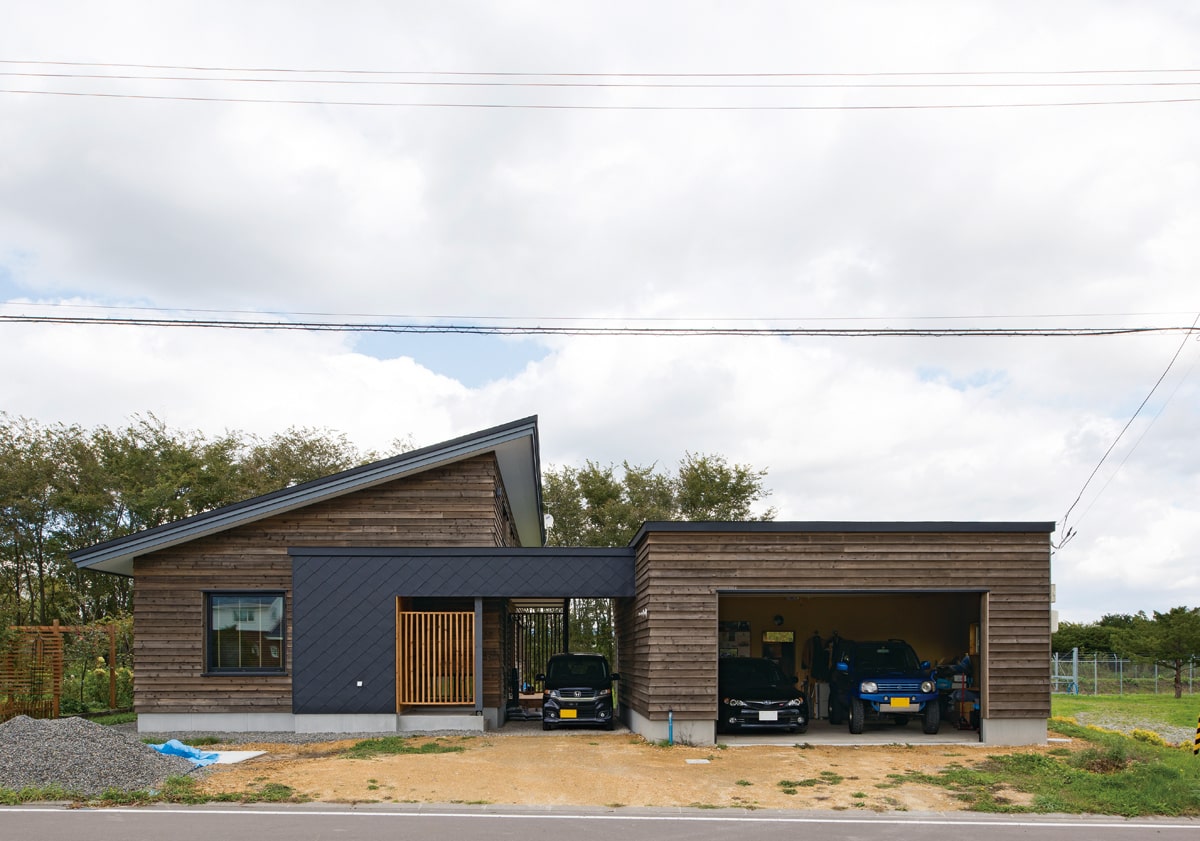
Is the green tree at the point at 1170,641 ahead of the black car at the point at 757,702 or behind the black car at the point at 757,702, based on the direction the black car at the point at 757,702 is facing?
behind

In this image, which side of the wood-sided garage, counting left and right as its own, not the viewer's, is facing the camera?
front

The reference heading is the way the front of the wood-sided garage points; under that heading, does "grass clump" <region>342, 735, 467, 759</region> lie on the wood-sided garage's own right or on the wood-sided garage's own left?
on the wood-sided garage's own right

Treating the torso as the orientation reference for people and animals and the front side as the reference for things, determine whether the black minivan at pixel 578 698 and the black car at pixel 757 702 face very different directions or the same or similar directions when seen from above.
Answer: same or similar directions

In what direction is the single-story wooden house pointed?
toward the camera

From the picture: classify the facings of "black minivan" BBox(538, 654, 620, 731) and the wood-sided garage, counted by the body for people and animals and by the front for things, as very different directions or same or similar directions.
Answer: same or similar directions

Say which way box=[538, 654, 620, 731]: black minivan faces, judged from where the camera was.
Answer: facing the viewer

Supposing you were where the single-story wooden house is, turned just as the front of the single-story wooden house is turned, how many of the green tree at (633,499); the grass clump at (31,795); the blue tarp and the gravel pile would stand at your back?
1
